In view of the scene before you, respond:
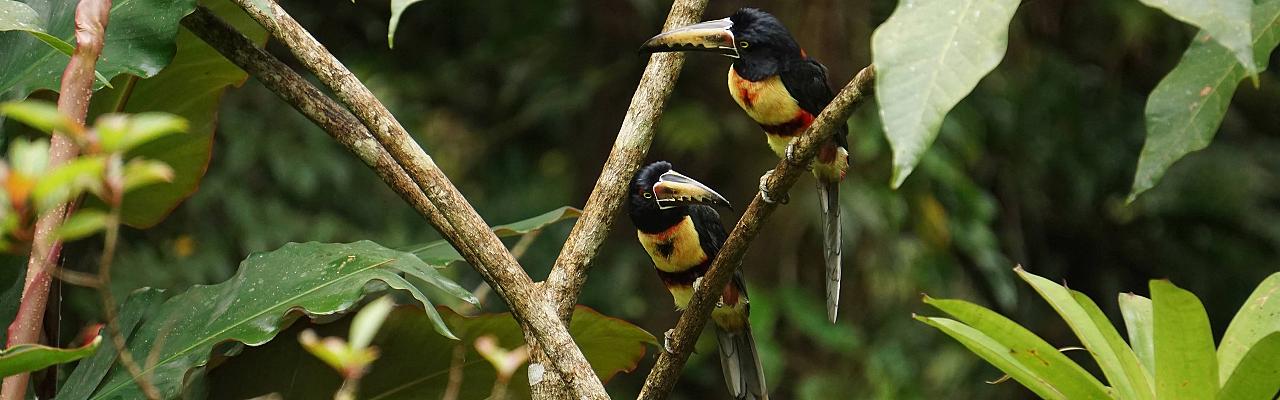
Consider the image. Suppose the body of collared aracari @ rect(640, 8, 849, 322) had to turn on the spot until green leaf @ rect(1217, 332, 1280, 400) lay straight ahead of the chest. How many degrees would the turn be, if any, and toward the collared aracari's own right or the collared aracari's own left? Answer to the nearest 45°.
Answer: approximately 90° to the collared aracari's own left

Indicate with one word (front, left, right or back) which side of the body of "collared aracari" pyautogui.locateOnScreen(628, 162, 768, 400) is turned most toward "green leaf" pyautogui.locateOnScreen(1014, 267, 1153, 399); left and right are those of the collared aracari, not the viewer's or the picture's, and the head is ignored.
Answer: left

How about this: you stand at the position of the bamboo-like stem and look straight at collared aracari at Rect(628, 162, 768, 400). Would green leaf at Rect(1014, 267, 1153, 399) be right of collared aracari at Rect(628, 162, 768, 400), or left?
right

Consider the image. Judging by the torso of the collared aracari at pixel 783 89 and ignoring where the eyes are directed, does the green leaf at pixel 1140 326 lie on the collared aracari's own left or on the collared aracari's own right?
on the collared aracari's own left
